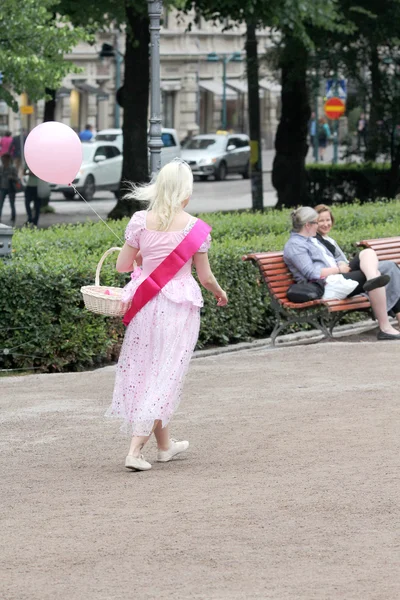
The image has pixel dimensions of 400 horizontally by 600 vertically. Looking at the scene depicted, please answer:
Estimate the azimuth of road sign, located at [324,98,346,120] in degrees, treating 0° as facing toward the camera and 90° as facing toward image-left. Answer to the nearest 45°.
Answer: approximately 0°

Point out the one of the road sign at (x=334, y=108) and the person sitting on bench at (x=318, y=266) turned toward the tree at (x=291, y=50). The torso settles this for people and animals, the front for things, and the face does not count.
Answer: the road sign

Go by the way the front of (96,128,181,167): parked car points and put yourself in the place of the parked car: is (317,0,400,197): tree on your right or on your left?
on your left

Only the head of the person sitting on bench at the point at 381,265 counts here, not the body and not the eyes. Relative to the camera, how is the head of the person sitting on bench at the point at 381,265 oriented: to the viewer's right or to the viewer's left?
to the viewer's left

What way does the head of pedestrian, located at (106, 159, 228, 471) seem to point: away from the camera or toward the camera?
away from the camera

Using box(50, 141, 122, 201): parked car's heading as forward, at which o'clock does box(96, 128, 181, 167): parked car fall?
box(96, 128, 181, 167): parked car is roughly at 5 o'clock from box(50, 141, 122, 201): parked car.

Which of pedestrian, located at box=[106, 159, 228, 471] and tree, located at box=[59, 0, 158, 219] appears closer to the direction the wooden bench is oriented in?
the pedestrian
